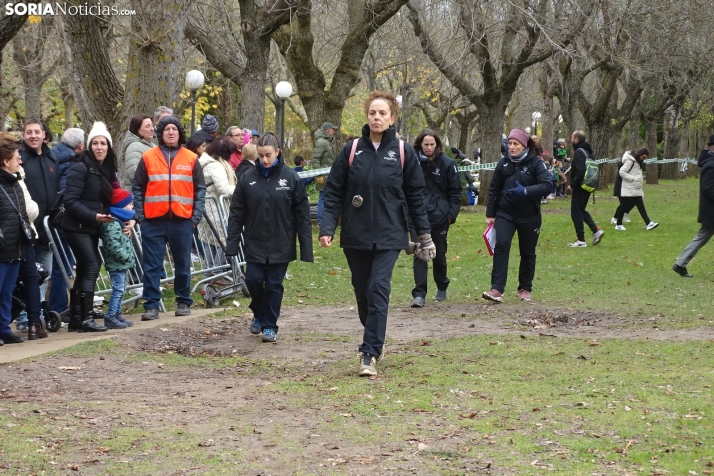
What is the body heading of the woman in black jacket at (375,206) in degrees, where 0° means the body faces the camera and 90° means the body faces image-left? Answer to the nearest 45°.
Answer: approximately 0°

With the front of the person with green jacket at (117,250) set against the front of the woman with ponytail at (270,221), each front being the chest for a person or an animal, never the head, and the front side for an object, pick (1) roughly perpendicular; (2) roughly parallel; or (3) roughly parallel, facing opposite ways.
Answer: roughly perpendicular

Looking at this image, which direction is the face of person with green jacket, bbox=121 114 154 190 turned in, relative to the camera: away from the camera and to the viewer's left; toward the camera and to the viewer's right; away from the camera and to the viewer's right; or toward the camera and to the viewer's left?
toward the camera and to the viewer's right

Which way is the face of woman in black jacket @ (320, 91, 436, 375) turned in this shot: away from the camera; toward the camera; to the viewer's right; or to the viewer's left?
toward the camera

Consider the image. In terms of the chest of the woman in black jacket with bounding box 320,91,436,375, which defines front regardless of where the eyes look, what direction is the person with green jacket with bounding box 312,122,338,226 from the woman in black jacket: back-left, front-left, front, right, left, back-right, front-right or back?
back

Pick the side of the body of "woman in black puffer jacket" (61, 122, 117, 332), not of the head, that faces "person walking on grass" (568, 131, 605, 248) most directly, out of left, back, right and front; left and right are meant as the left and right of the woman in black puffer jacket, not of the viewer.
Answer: left

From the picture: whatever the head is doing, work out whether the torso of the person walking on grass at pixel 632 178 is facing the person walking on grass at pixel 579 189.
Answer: no

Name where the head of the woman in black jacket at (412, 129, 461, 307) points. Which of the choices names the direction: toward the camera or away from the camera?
toward the camera

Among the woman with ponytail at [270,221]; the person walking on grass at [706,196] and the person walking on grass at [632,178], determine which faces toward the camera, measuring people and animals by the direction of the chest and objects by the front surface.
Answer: the woman with ponytail

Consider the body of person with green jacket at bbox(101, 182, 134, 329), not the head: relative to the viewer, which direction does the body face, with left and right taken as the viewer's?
facing to the right of the viewer

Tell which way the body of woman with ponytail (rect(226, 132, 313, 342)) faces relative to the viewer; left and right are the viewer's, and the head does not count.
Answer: facing the viewer
